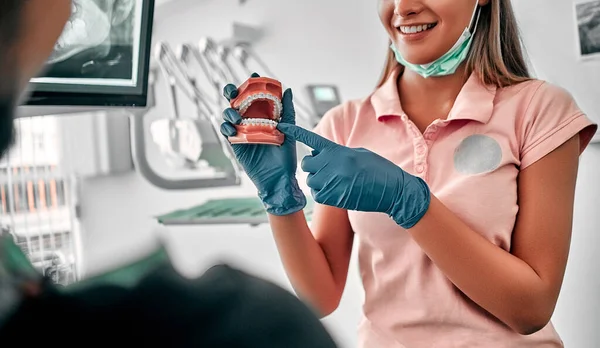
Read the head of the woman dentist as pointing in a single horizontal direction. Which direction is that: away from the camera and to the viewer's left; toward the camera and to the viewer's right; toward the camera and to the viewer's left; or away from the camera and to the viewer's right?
toward the camera and to the viewer's left

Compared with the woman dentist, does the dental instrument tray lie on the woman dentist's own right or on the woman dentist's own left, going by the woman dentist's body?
on the woman dentist's own right

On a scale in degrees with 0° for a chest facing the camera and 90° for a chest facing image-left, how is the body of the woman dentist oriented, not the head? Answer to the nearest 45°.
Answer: approximately 45°

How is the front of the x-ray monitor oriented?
toward the camera
